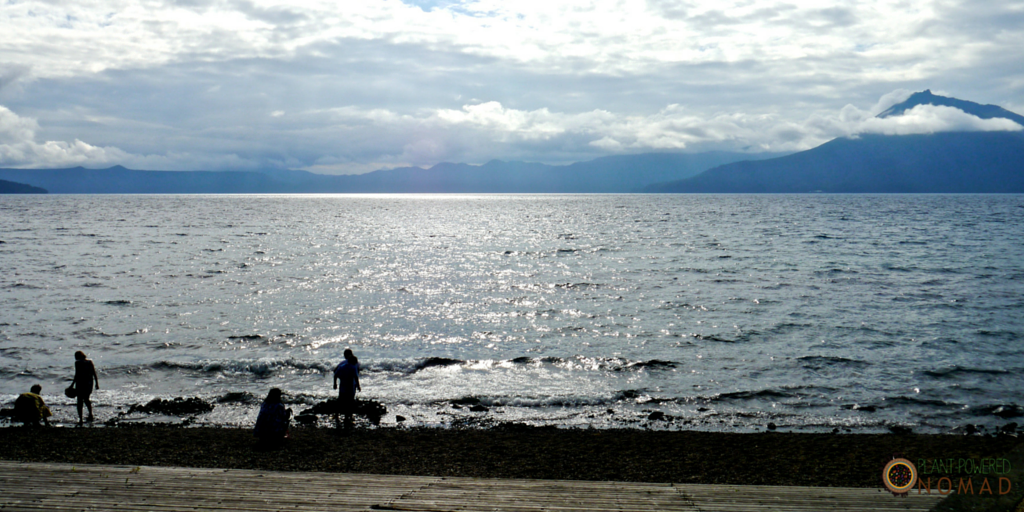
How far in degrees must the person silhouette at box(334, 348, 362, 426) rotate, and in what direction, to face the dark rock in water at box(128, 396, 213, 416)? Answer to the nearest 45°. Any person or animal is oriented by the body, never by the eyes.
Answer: approximately 45° to its left

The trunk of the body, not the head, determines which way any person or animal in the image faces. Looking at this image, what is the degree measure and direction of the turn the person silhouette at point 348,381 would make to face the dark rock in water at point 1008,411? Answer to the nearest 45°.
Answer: approximately 90° to its right

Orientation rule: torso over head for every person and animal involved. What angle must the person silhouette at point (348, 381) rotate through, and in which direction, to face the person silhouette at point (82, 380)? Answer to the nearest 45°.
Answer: approximately 90° to its left

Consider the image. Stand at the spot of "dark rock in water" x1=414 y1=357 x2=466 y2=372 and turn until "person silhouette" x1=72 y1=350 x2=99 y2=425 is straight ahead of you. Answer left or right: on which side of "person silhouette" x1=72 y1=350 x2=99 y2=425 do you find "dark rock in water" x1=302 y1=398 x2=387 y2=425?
left

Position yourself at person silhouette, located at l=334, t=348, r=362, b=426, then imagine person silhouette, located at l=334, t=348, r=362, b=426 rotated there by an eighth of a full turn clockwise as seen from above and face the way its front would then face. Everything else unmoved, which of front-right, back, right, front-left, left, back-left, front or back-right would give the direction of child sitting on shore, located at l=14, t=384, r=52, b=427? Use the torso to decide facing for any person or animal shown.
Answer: back-left

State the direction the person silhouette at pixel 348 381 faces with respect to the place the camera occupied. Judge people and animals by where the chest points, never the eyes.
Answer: facing away from the viewer

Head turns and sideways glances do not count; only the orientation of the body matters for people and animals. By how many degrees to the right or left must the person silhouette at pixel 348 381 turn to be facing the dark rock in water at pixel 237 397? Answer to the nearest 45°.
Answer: approximately 45° to its left

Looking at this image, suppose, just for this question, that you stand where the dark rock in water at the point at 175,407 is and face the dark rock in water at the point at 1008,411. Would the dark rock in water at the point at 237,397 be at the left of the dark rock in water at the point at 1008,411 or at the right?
left

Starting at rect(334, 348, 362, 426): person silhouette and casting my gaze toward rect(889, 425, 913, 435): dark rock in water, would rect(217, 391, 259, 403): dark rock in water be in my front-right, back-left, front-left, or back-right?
back-left

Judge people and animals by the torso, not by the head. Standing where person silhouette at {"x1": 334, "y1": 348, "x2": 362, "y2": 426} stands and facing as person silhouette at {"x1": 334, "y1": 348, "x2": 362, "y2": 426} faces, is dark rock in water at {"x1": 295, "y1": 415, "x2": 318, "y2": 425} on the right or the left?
on its left

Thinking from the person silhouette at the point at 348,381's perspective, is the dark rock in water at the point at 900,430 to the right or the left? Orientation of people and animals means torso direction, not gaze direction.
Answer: on its right

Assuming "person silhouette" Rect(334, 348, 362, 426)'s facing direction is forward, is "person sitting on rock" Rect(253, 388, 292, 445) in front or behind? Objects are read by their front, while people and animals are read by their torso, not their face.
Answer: behind
